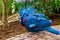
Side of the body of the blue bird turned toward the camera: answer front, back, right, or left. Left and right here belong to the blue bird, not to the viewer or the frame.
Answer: left
